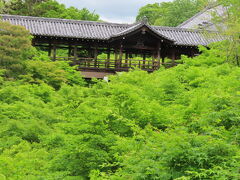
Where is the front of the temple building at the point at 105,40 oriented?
toward the camera
